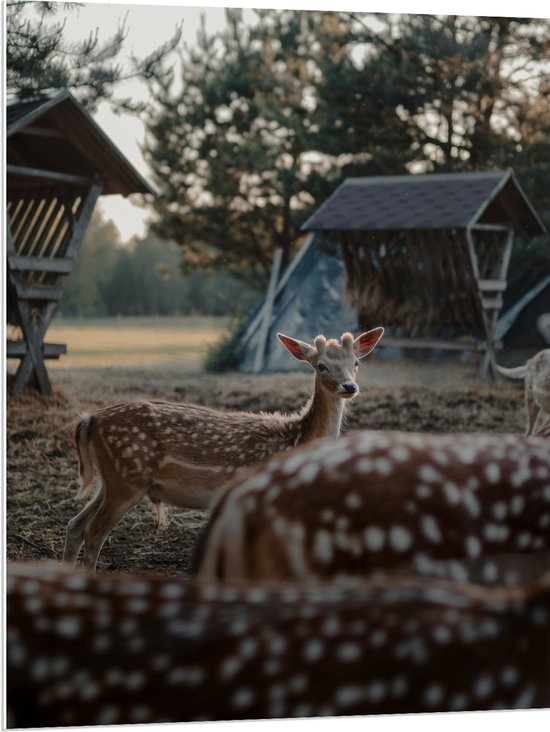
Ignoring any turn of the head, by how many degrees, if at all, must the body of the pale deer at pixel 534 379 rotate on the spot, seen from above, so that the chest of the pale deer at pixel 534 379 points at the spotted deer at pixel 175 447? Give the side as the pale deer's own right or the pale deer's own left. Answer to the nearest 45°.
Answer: approximately 135° to the pale deer's own right

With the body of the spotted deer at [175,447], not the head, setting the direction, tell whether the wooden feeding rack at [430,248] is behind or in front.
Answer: in front

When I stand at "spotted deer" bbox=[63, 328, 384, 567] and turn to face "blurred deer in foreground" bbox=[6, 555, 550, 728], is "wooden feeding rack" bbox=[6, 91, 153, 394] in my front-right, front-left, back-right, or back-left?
back-right

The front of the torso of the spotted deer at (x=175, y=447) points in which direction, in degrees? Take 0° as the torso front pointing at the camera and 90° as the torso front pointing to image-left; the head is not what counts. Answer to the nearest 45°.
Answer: approximately 270°

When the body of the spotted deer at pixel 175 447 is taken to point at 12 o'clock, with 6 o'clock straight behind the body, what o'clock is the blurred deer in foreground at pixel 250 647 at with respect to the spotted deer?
The blurred deer in foreground is roughly at 3 o'clock from the spotted deer.

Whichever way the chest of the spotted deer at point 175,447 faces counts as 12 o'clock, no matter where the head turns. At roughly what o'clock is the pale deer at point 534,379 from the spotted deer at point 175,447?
the pale deer at point 534,379 is roughly at 11 o'clock from the spotted deer at point 175,447.

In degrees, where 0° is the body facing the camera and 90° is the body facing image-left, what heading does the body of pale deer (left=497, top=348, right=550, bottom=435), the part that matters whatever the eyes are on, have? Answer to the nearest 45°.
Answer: approximately 270°

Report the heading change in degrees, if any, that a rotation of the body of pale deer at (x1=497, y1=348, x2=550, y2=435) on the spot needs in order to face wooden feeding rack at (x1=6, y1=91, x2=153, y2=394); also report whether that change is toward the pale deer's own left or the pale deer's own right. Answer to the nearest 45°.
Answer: approximately 135° to the pale deer's own right

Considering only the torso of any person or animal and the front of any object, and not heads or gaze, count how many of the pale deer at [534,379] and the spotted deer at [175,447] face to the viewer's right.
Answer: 2

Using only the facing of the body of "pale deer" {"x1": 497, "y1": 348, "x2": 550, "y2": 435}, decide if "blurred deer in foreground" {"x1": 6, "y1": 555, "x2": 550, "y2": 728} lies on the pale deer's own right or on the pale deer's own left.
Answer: on the pale deer's own right

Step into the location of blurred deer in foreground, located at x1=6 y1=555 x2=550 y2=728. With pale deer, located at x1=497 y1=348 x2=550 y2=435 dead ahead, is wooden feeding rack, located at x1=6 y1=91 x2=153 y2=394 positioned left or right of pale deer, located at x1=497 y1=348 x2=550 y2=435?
left
